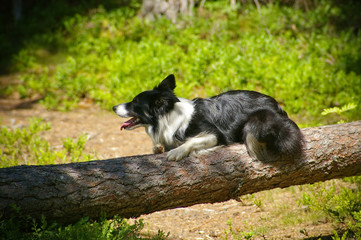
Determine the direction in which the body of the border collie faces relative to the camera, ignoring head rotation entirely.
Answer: to the viewer's left
